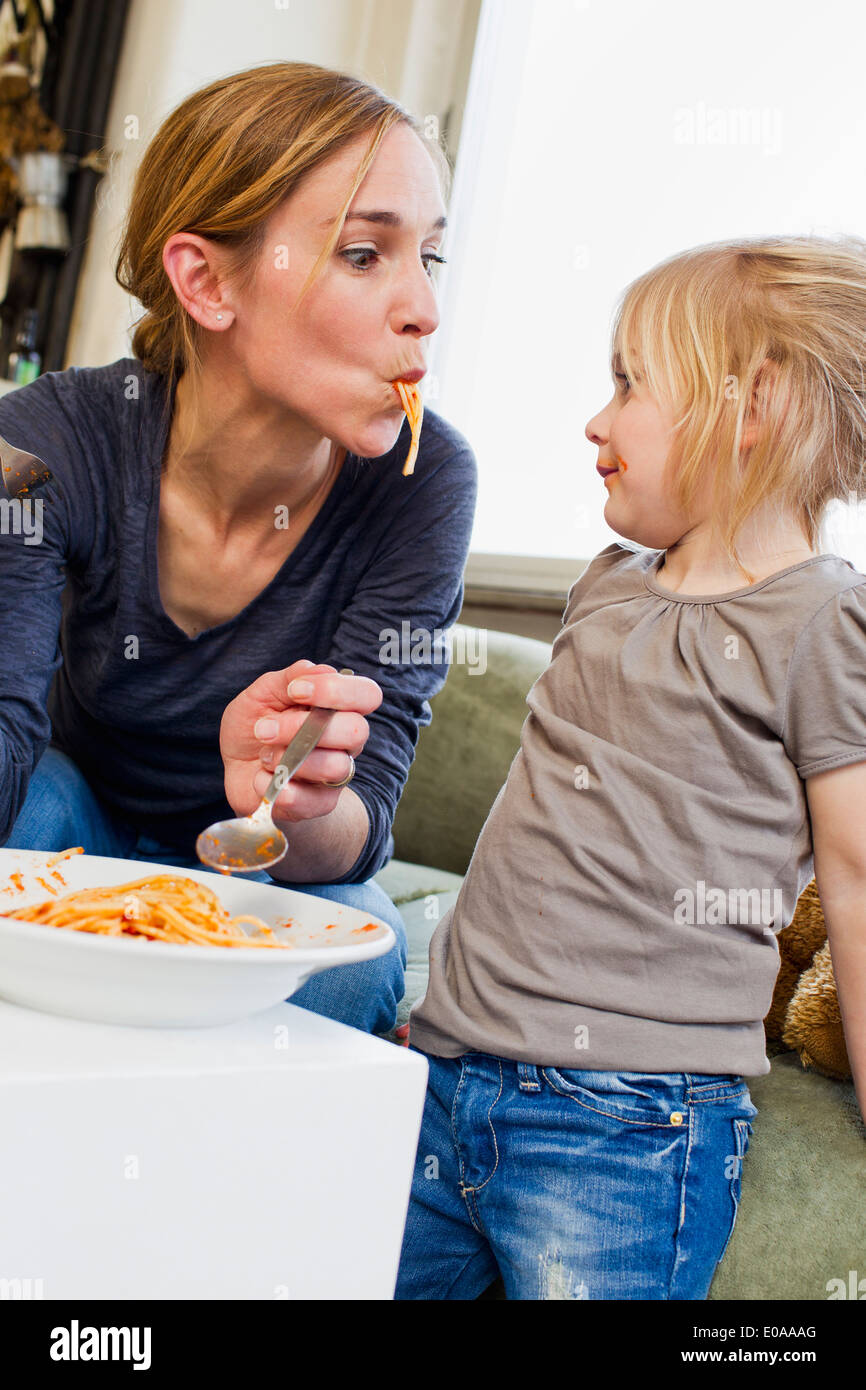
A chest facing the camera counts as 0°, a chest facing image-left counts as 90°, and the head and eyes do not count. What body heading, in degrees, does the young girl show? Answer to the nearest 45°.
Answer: approximately 45°

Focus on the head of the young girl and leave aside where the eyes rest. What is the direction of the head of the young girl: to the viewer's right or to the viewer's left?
to the viewer's left

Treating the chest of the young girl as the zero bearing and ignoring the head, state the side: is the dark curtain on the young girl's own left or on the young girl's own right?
on the young girl's own right

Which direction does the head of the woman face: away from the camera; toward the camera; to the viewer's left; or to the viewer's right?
to the viewer's right
